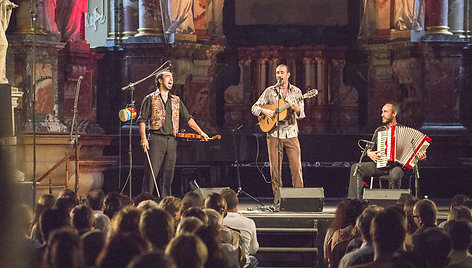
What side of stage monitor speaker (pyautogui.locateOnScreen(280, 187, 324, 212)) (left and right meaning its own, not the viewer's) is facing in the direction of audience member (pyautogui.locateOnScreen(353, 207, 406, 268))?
back

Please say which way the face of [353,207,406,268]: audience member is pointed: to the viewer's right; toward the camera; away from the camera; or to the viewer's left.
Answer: away from the camera

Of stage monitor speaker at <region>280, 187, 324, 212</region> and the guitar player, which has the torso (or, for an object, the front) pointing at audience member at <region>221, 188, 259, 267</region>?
the guitar player

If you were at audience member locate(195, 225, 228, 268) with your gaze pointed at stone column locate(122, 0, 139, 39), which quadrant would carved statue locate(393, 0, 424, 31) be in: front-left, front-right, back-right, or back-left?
front-right

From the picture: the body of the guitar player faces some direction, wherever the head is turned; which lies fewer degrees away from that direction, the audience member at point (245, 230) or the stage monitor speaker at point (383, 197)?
the audience member

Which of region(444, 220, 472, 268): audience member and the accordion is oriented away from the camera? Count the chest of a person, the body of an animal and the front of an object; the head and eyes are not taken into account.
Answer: the audience member

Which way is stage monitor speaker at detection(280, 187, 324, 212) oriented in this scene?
away from the camera

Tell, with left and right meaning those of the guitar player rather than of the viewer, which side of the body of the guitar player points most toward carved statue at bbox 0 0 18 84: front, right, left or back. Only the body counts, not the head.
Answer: right

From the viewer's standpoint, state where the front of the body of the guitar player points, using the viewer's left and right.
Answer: facing the viewer

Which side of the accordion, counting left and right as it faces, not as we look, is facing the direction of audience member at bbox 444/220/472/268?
front

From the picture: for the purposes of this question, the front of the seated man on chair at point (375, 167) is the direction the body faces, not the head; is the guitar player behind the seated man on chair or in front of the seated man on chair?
in front

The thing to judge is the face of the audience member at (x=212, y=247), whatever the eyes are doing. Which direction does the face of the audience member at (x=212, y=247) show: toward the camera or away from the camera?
away from the camera

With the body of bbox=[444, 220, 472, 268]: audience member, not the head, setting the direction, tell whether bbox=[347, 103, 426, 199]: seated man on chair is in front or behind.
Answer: in front

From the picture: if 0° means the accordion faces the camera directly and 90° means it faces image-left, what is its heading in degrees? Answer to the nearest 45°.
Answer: approximately 0°

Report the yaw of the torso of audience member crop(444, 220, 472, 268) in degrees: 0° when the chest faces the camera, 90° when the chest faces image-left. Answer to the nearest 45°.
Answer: approximately 180°

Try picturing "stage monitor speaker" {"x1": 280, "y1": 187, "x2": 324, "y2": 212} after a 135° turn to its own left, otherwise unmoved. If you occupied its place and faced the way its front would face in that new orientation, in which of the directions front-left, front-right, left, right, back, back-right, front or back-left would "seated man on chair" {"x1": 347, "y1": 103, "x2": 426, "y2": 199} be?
back

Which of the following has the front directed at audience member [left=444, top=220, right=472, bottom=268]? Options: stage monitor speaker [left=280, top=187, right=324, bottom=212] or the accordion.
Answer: the accordion
